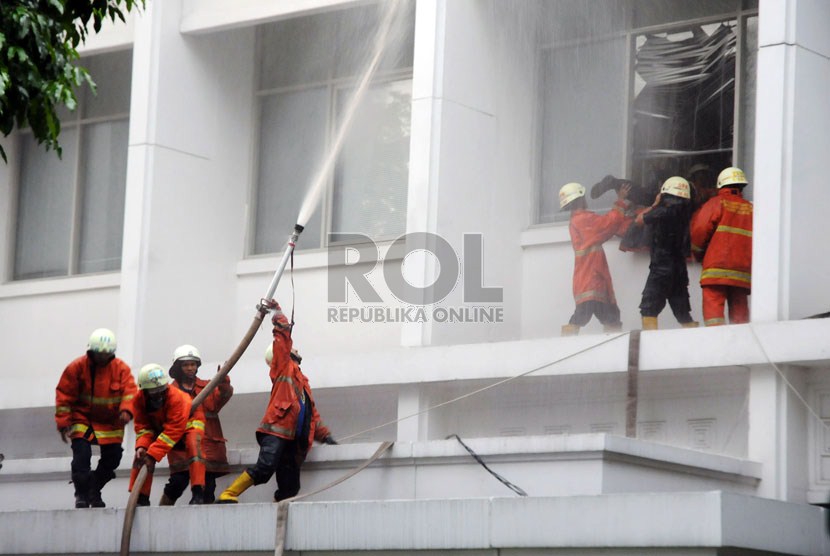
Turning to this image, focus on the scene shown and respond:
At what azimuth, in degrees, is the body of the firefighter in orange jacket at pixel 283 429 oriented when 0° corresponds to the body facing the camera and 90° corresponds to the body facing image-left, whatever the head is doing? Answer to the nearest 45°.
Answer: approximately 315°

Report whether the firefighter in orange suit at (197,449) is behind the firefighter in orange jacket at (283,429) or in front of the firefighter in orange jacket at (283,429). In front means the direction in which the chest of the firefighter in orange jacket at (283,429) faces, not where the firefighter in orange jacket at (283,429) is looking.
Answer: behind

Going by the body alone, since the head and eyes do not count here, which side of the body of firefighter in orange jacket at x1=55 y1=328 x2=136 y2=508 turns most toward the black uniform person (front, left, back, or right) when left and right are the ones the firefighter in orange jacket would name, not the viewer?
left

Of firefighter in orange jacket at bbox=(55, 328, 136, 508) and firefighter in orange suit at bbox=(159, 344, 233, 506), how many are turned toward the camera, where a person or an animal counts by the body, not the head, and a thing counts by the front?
2

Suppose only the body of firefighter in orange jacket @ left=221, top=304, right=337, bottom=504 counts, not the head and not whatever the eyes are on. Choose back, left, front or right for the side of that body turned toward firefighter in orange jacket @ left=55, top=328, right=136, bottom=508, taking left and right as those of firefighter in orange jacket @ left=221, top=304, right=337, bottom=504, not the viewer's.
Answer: back

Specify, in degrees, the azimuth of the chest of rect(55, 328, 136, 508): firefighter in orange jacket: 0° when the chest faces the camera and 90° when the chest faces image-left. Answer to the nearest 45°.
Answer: approximately 0°

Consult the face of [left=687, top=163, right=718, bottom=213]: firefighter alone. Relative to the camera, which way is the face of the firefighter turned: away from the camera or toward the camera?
away from the camera

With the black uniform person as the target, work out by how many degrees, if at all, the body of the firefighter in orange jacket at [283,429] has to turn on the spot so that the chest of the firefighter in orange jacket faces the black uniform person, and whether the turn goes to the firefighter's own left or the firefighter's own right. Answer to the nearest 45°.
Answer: approximately 45° to the firefighter's own left
